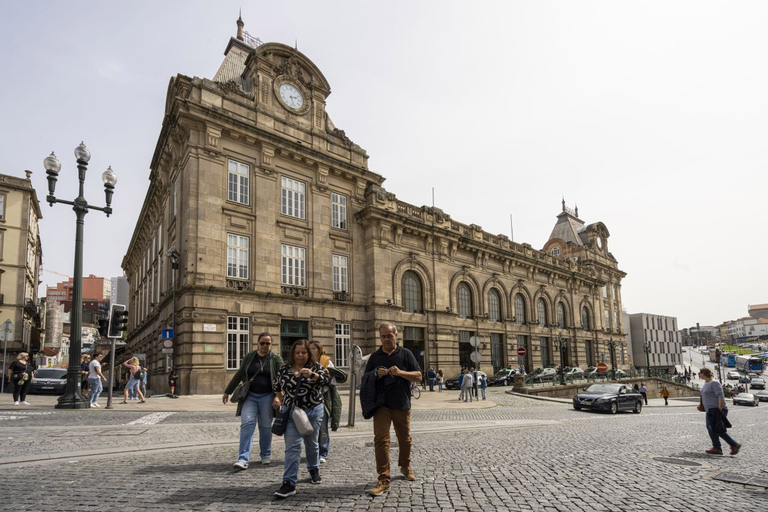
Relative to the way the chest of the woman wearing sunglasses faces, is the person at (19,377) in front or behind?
behind

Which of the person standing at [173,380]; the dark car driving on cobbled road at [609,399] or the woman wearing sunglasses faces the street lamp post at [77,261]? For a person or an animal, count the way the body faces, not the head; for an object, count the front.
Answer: the dark car driving on cobbled road

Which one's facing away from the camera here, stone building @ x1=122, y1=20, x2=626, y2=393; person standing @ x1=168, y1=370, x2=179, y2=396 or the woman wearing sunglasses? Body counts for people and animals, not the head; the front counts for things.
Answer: the person standing

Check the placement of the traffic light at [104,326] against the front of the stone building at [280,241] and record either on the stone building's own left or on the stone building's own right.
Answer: on the stone building's own right

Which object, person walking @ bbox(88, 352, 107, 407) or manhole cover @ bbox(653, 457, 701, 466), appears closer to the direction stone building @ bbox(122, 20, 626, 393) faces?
the manhole cover

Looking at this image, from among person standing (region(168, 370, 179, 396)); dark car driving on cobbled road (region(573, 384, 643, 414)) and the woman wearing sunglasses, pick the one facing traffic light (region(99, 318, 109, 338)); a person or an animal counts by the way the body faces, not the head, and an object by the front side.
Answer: the dark car driving on cobbled road

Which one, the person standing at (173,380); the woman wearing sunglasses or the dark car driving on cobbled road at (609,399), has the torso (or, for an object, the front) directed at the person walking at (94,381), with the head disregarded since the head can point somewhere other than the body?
the dark car driving on cobbled road
